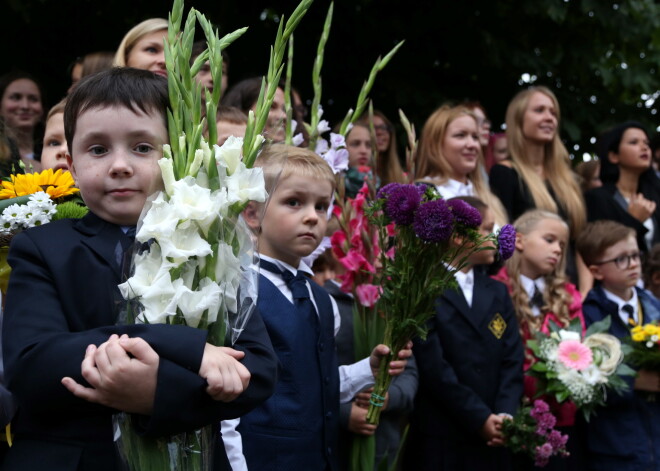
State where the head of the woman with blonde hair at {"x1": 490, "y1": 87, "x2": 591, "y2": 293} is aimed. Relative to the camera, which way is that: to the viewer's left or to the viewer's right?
to the viewer's right

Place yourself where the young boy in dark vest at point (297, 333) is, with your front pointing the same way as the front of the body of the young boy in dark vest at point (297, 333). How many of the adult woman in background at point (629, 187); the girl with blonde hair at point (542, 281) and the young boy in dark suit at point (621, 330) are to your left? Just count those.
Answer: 3

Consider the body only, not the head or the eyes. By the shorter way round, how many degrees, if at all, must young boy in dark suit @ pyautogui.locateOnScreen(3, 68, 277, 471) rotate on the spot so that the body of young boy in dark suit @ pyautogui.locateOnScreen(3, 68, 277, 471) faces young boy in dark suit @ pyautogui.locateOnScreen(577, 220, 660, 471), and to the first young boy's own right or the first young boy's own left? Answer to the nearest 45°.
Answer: approximately 135° to the first young boy's own left

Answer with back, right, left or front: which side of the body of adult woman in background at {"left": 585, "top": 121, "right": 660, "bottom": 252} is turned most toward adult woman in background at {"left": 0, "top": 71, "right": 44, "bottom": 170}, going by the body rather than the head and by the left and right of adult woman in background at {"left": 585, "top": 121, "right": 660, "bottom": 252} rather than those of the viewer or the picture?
right

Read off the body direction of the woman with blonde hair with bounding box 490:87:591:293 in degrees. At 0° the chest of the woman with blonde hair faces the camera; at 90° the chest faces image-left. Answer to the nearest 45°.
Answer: approximately 315°

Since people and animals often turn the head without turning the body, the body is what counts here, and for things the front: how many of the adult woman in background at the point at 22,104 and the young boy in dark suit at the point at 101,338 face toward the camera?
2

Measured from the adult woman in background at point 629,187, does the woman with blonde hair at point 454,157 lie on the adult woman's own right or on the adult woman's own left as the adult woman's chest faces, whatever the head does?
on the adult woman's own right

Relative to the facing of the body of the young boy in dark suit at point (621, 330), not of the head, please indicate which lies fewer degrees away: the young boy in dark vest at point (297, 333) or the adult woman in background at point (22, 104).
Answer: the young boy in dark vest

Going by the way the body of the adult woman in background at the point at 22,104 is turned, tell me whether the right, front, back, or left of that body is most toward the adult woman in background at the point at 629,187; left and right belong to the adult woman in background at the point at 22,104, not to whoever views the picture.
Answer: left

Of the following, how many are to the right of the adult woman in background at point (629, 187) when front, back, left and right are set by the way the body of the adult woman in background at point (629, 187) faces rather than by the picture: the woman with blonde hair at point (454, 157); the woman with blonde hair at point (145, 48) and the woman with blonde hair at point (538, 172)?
3

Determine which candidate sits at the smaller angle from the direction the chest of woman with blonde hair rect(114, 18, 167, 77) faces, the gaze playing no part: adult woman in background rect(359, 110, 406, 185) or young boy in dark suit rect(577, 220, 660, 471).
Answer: the young boy in dark suit
